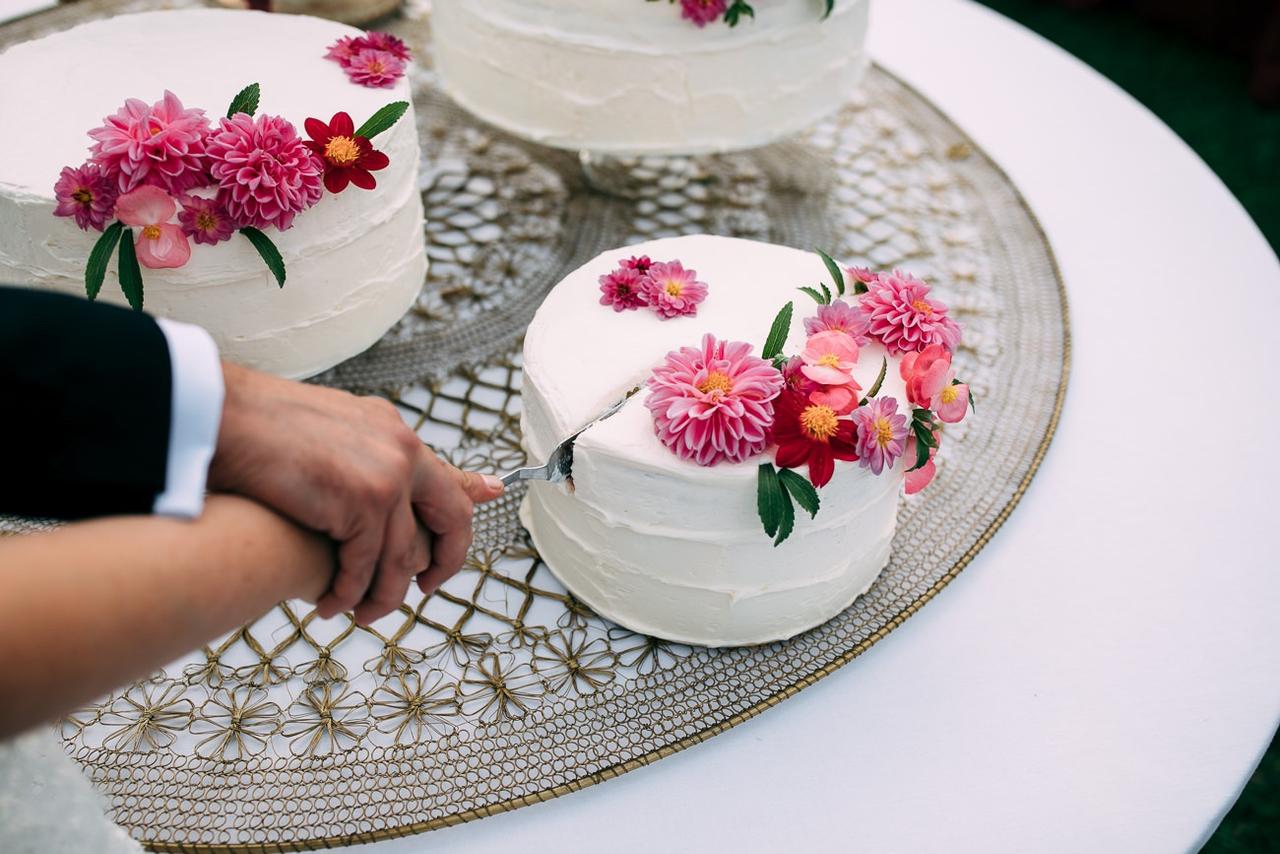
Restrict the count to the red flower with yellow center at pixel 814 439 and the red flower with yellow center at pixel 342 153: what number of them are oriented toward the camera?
2

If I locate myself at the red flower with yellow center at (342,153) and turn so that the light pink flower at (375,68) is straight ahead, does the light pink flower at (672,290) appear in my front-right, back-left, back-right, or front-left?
back-right

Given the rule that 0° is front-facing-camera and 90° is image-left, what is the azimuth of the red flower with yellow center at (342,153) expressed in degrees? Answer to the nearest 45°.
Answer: approximately 0°
